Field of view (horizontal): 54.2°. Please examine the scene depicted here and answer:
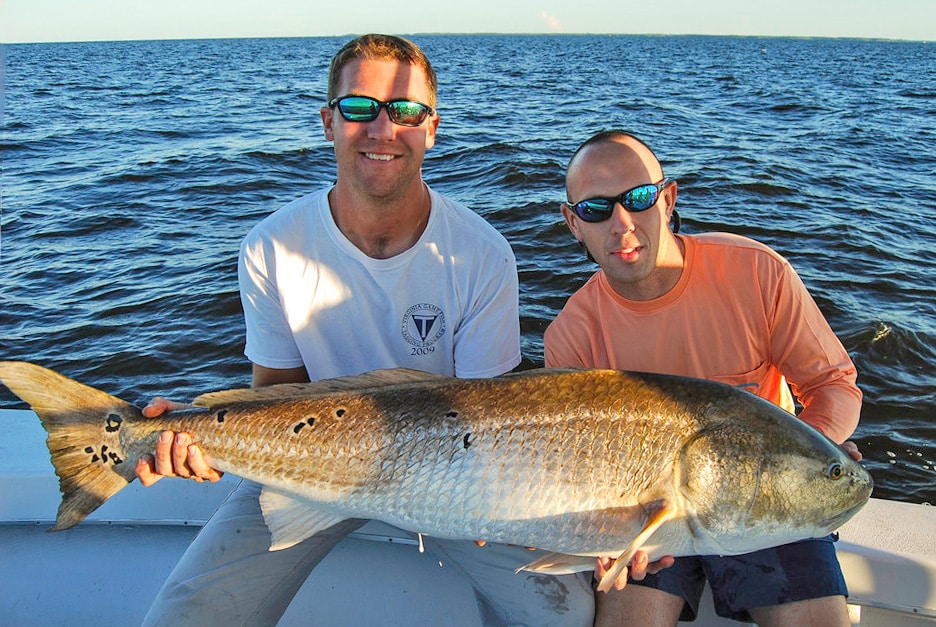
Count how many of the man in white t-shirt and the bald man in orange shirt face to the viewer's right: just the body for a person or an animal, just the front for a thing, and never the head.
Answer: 0

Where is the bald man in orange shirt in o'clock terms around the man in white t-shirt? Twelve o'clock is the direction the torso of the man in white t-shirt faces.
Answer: The bald man in orange shirt is roughly at 10 o'clock from the man in white t-shirt.

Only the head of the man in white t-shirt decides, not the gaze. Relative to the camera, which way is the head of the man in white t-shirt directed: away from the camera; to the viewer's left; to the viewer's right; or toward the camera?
toward the camera

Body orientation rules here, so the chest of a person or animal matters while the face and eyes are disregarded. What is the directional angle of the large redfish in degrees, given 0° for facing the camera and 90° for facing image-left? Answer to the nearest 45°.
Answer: approximately 270°

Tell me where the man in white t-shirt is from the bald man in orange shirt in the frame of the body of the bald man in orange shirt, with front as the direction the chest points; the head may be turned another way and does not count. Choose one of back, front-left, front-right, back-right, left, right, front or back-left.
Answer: right

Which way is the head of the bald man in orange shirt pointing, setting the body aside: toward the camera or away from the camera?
toward the camera

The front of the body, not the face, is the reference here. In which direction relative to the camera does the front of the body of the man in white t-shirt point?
toward the camera

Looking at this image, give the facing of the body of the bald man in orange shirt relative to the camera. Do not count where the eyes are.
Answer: toward the camera
